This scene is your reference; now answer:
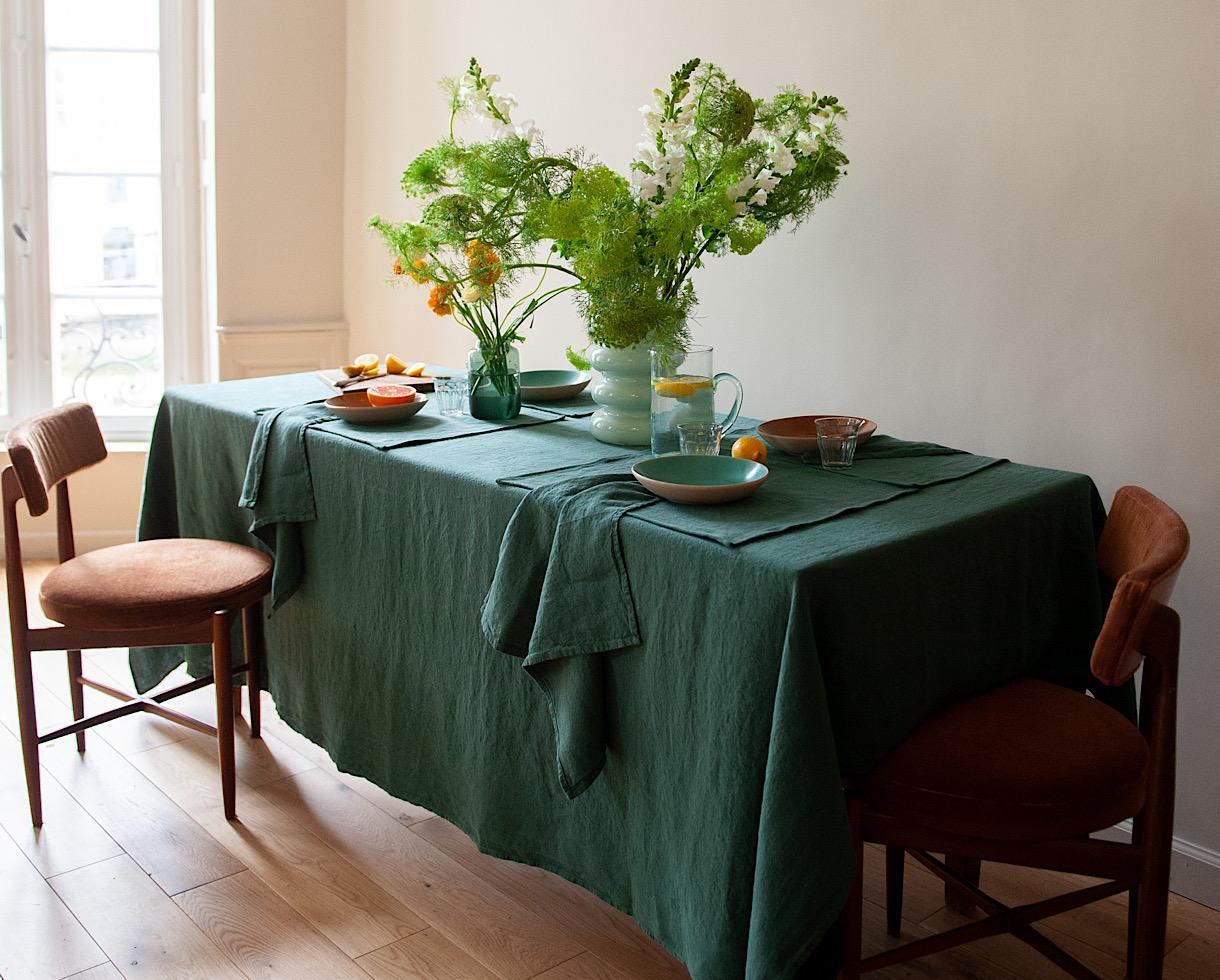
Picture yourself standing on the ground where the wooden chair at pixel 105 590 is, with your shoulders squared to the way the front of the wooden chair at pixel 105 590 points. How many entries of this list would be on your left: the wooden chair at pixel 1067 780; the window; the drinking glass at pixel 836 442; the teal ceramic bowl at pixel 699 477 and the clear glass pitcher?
1

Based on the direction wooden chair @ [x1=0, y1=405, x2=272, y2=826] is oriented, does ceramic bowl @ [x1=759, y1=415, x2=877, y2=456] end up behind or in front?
in front

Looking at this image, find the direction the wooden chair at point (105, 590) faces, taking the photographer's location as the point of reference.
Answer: facing to the right of the viewer

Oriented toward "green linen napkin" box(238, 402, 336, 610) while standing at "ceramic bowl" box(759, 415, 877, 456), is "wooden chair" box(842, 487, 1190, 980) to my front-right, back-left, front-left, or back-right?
back-left

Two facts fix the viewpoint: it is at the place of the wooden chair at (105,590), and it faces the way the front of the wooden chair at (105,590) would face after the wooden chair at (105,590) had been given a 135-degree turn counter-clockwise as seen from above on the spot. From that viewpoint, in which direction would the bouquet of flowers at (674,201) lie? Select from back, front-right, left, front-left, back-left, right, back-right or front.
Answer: back

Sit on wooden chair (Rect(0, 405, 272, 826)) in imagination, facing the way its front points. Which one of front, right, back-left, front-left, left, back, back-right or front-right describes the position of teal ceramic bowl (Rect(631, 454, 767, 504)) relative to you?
front-right

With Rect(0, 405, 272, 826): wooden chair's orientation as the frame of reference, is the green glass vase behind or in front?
in front

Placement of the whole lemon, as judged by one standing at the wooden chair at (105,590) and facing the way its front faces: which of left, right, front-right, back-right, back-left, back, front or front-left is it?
front-right

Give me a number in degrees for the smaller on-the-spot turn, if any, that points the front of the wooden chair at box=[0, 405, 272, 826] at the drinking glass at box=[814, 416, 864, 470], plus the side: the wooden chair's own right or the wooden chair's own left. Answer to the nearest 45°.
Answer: approximately 45° to the wooden chair's own right

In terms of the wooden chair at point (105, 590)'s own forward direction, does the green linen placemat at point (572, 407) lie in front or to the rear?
in front

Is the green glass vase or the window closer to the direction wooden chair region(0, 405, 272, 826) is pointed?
the green glass vase

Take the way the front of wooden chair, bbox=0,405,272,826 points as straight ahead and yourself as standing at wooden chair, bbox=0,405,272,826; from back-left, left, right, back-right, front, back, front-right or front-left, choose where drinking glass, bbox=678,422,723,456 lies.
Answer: front-right

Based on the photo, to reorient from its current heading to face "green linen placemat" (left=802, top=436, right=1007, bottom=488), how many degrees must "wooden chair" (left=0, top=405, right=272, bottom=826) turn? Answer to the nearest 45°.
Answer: approximately 45° to its right

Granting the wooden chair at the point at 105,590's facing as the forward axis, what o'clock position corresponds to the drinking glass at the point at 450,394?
The drinking glass is roughly at 12 o'clock from the wooden chair.

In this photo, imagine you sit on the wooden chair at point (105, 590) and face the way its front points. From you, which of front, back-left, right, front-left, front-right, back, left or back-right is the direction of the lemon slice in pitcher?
front-right
